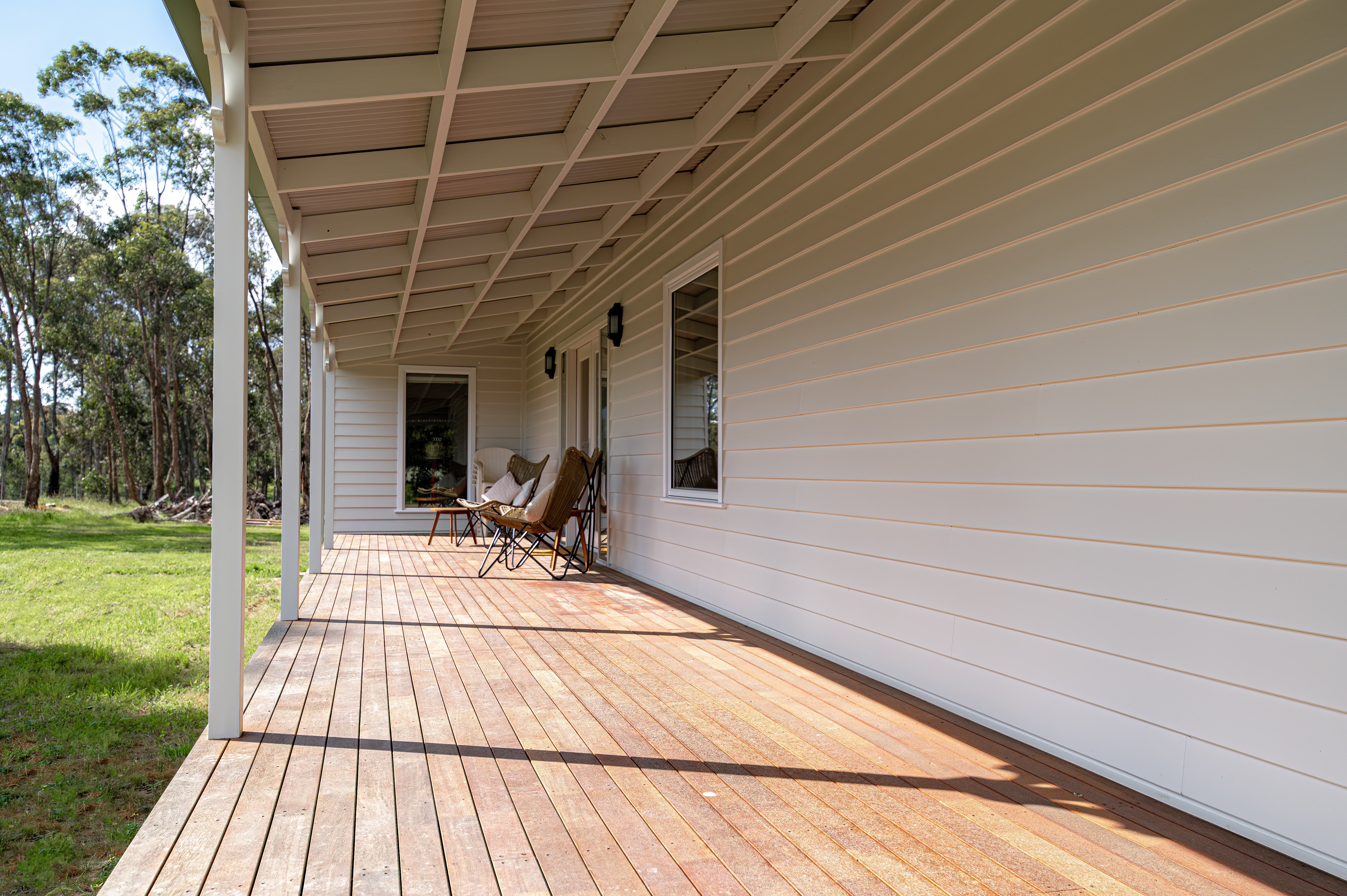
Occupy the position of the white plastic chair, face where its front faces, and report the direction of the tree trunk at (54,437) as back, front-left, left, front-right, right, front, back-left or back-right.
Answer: back-right

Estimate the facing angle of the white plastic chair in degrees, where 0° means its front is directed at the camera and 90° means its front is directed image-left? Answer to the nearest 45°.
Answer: approximately 0°

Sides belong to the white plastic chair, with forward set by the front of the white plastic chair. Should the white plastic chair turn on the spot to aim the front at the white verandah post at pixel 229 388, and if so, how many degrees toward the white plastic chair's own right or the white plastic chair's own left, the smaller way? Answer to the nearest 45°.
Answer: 0° — it already faces it

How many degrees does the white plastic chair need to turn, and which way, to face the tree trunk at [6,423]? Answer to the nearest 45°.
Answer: approximately 135° to its right

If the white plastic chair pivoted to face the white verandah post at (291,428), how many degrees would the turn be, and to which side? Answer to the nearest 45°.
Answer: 0° — it already faces it

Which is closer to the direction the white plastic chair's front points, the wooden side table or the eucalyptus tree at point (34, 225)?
the wooden side table

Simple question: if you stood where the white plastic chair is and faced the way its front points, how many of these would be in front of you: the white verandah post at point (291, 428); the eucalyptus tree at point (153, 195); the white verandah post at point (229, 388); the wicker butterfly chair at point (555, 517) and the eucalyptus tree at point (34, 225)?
3
